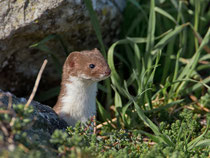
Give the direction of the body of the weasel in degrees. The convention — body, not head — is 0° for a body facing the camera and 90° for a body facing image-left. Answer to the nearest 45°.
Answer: approximately 315°

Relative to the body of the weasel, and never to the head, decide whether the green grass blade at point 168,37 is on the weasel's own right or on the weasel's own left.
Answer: on the weasel's own left

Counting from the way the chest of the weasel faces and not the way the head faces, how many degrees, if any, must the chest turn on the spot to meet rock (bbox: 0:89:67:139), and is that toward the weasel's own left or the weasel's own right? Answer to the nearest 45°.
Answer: approximately 90° to the weasel's own right
